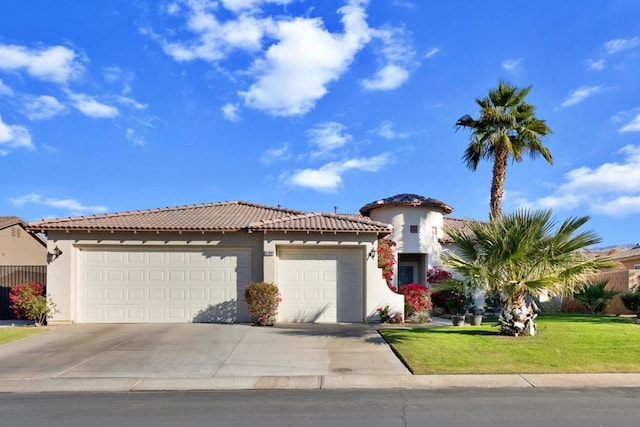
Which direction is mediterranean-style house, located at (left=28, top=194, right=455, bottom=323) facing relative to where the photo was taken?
toward the camera

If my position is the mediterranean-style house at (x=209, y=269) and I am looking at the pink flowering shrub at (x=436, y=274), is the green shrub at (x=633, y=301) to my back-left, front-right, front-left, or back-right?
front-right

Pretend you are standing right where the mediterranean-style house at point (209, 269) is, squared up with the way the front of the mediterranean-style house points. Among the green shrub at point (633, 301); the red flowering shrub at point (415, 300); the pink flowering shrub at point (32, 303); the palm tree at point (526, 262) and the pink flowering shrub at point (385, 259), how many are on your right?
1

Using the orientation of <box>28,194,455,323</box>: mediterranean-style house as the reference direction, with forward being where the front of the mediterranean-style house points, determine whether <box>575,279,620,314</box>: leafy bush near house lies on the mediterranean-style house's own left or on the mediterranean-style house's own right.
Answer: on the mediterranean-style house's own left

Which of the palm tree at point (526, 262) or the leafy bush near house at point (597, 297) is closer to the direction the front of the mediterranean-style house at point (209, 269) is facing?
the palm tree

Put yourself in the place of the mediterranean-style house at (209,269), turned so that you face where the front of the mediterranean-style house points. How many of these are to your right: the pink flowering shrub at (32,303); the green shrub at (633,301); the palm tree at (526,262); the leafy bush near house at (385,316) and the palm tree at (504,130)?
1

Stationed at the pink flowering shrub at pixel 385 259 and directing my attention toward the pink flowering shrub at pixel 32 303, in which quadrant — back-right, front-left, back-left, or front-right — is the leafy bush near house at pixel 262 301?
front-left

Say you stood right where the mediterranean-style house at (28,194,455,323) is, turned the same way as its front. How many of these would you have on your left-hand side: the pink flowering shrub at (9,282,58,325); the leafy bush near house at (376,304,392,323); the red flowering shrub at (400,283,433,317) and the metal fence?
2

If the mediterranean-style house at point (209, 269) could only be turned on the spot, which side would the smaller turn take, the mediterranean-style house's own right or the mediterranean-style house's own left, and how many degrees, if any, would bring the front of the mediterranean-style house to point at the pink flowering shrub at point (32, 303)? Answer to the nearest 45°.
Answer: approximately 90° to the mediterranean-style house's own right
